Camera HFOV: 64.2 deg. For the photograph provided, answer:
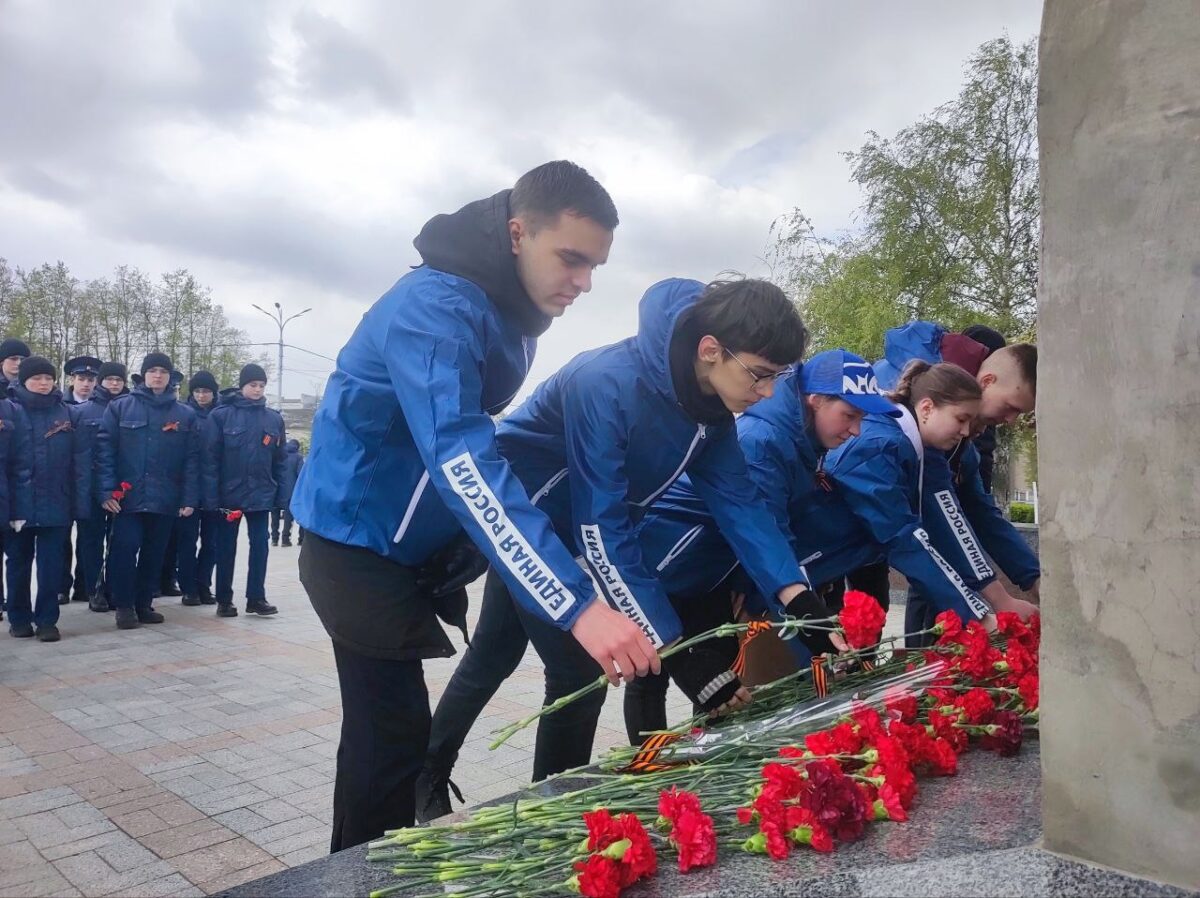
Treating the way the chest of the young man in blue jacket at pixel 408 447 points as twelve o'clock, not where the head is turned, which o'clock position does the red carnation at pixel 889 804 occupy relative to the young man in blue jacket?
The red carnation is roughly at 1 o'clock from the young man in blue jacket.

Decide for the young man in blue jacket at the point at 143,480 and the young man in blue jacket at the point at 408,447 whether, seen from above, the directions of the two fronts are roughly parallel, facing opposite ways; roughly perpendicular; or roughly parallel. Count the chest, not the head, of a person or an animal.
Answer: roughly perpendicular

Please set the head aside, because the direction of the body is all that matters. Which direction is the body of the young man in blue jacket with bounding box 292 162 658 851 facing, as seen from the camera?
to the viewer's right

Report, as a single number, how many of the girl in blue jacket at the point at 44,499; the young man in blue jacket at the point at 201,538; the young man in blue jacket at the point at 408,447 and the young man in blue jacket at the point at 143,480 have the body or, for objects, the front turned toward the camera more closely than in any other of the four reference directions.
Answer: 3
